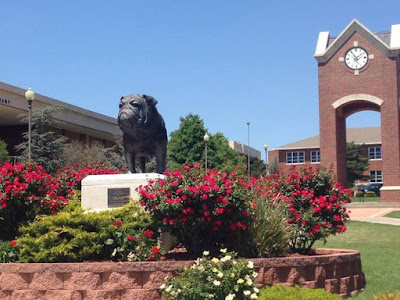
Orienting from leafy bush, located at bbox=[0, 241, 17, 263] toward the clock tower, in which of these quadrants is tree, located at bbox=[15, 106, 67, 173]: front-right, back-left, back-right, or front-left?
front-left

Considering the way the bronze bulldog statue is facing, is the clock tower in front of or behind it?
behind

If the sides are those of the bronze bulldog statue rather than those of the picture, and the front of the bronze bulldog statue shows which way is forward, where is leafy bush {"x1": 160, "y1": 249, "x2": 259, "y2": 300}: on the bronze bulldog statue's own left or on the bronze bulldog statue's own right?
on the bronze bulldog statue's own left

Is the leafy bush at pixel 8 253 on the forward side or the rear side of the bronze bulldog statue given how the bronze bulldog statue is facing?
on the forward side

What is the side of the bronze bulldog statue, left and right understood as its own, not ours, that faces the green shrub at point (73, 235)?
front

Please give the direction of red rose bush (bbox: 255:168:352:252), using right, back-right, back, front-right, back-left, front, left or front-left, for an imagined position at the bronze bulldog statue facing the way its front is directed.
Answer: back-left

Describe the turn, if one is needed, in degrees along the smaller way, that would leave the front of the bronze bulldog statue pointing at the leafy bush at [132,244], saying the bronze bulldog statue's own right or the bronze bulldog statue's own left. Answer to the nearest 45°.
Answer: approximately 45° to the bronze bulldog statue's own left

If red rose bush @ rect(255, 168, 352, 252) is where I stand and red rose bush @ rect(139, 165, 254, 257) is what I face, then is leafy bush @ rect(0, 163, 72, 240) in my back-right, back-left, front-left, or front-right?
front-right

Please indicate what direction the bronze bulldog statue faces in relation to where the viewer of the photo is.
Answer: facing the viewer and to the left of the viewer

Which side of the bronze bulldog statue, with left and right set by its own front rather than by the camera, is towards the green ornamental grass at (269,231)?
left

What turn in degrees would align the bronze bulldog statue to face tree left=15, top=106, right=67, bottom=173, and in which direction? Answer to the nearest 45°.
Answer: approximately 135° to its right
